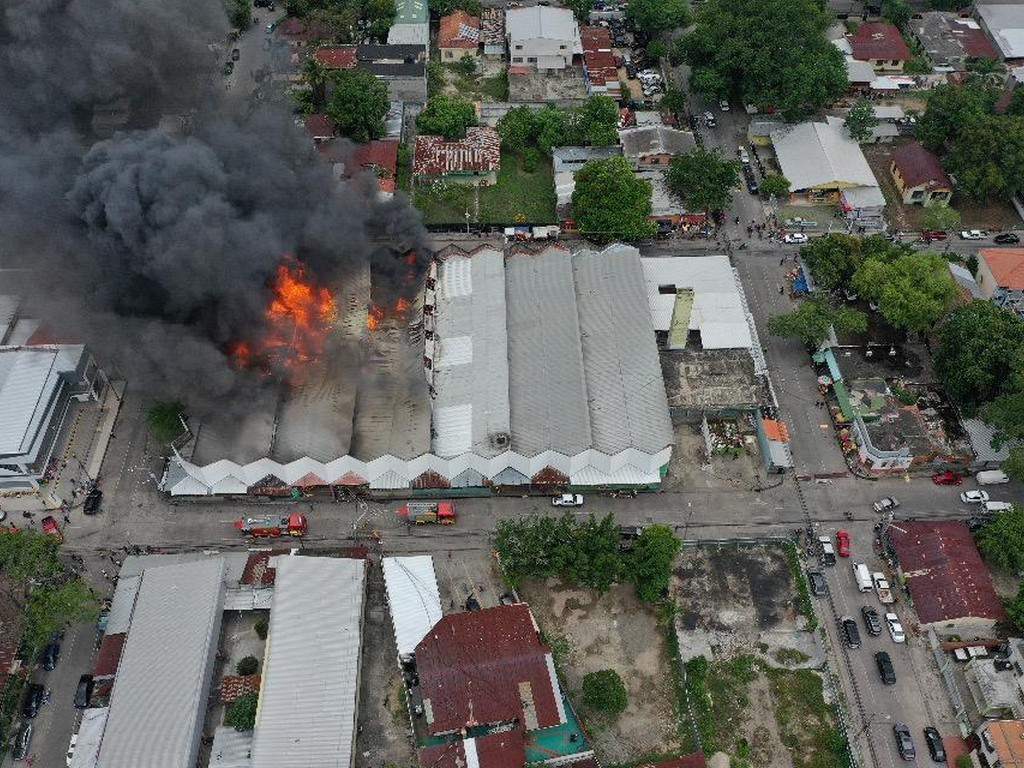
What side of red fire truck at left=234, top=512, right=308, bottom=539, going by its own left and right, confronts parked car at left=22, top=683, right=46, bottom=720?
back

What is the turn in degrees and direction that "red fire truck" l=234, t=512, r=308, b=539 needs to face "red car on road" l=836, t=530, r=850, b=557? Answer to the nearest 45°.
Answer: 0° — it already faces it

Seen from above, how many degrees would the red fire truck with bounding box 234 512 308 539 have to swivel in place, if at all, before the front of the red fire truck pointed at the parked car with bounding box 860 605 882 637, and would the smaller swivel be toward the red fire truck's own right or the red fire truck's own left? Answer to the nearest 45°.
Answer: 0° — it already faces it

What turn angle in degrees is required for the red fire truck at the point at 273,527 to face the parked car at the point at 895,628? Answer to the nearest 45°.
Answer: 0° — it already faces it

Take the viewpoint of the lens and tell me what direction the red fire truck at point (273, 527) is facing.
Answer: facing to the right of the viewer

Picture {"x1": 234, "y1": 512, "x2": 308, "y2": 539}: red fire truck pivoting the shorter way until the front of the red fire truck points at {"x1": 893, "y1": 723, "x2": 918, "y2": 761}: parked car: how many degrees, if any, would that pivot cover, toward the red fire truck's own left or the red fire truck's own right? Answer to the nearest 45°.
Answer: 0° — it already faces it

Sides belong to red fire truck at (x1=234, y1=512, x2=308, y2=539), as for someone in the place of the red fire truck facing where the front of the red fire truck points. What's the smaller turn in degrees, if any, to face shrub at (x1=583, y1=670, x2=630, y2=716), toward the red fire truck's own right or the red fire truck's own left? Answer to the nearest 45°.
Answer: approximately 45° to the red fire truck's own right

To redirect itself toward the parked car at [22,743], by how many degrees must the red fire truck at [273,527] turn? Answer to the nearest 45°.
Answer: approximately 180°

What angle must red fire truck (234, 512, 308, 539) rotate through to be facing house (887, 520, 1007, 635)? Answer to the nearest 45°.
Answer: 0° — it already faces it
